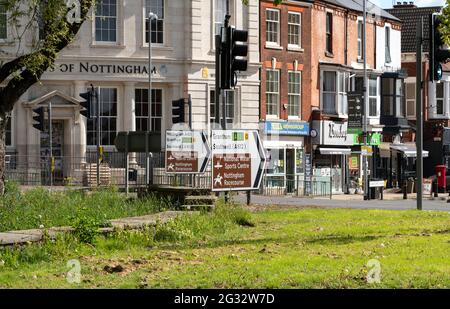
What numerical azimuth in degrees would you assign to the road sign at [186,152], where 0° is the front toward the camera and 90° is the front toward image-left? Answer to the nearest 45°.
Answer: approximately 0°

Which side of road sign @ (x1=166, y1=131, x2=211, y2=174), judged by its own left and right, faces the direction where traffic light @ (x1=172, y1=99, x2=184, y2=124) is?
back

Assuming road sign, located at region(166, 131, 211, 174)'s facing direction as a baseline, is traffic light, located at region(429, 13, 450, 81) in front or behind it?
in front
